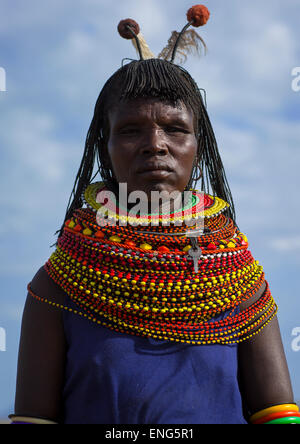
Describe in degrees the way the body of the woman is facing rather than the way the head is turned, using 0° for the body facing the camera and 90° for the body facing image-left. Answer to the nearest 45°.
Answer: approximately 0°
